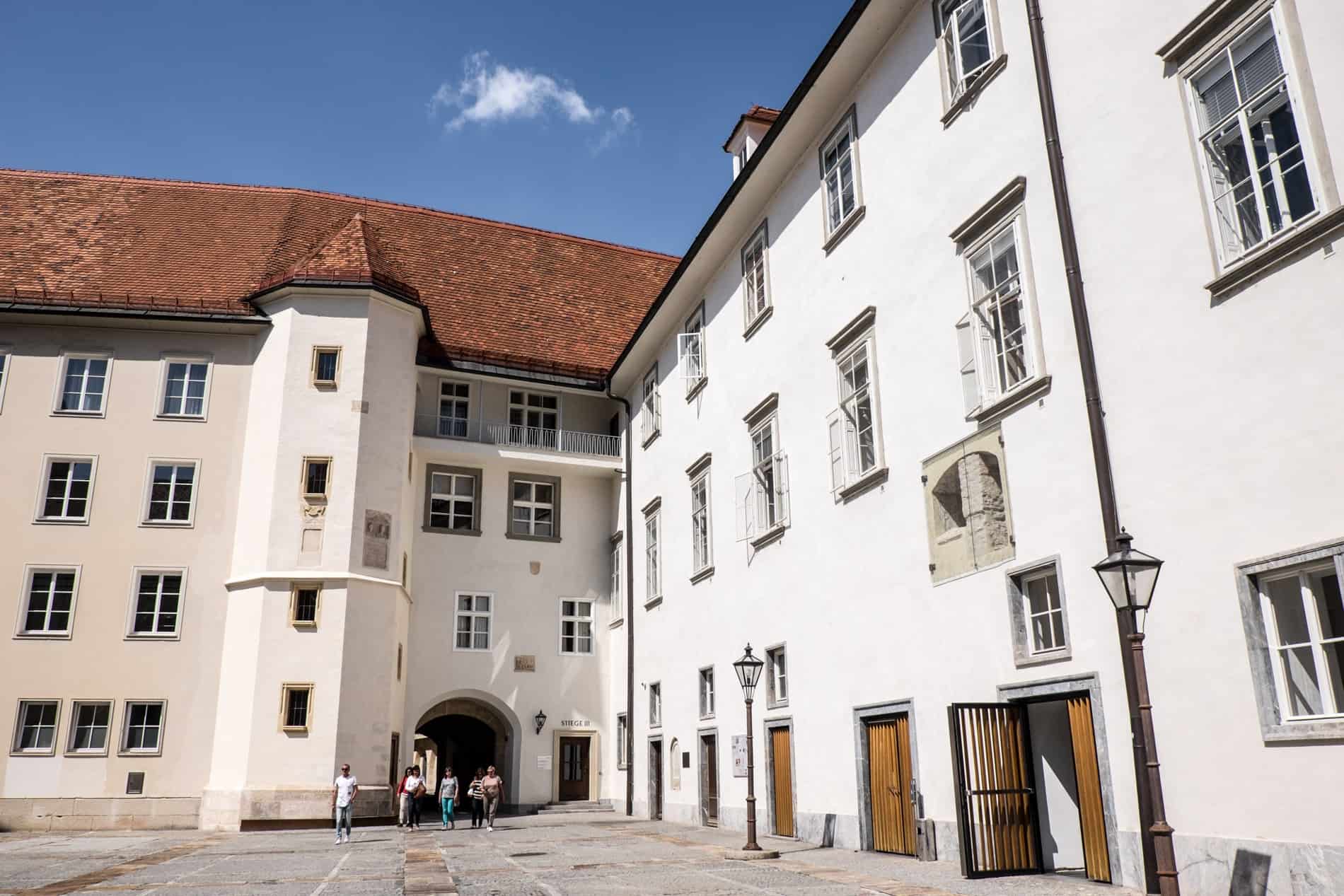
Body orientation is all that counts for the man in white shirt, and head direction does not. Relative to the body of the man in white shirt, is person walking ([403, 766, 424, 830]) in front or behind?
behind

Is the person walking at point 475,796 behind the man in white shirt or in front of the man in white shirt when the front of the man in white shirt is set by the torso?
behind

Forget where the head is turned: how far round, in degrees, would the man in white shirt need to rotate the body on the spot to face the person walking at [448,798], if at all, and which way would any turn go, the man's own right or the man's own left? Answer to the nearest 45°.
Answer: approximately 135° to the man's own left

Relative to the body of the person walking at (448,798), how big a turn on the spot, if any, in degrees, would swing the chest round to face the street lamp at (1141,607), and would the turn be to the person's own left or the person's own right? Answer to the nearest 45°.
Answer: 0° — they already face it

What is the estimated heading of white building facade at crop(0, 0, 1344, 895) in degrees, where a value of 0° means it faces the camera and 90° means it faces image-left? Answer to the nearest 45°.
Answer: approximately 45°

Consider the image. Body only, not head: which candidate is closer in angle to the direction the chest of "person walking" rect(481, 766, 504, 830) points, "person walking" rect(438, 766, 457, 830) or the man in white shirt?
the man in white shirt

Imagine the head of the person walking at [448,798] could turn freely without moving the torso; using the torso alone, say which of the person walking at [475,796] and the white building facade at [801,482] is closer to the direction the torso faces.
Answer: the white building facade

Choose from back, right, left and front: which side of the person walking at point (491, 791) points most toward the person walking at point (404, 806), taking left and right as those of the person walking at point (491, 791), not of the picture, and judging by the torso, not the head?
right

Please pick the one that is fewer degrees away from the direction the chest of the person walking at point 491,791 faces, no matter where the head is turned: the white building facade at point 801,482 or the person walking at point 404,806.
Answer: the white building facade

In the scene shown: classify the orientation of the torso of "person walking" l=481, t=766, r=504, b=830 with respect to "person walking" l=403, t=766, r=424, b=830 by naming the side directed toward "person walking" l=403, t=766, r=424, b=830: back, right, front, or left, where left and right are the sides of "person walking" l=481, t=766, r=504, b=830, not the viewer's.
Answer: right

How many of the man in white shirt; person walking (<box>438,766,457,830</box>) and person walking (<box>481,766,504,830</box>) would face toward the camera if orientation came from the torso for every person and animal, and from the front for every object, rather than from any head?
3

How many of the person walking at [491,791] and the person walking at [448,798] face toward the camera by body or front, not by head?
2
